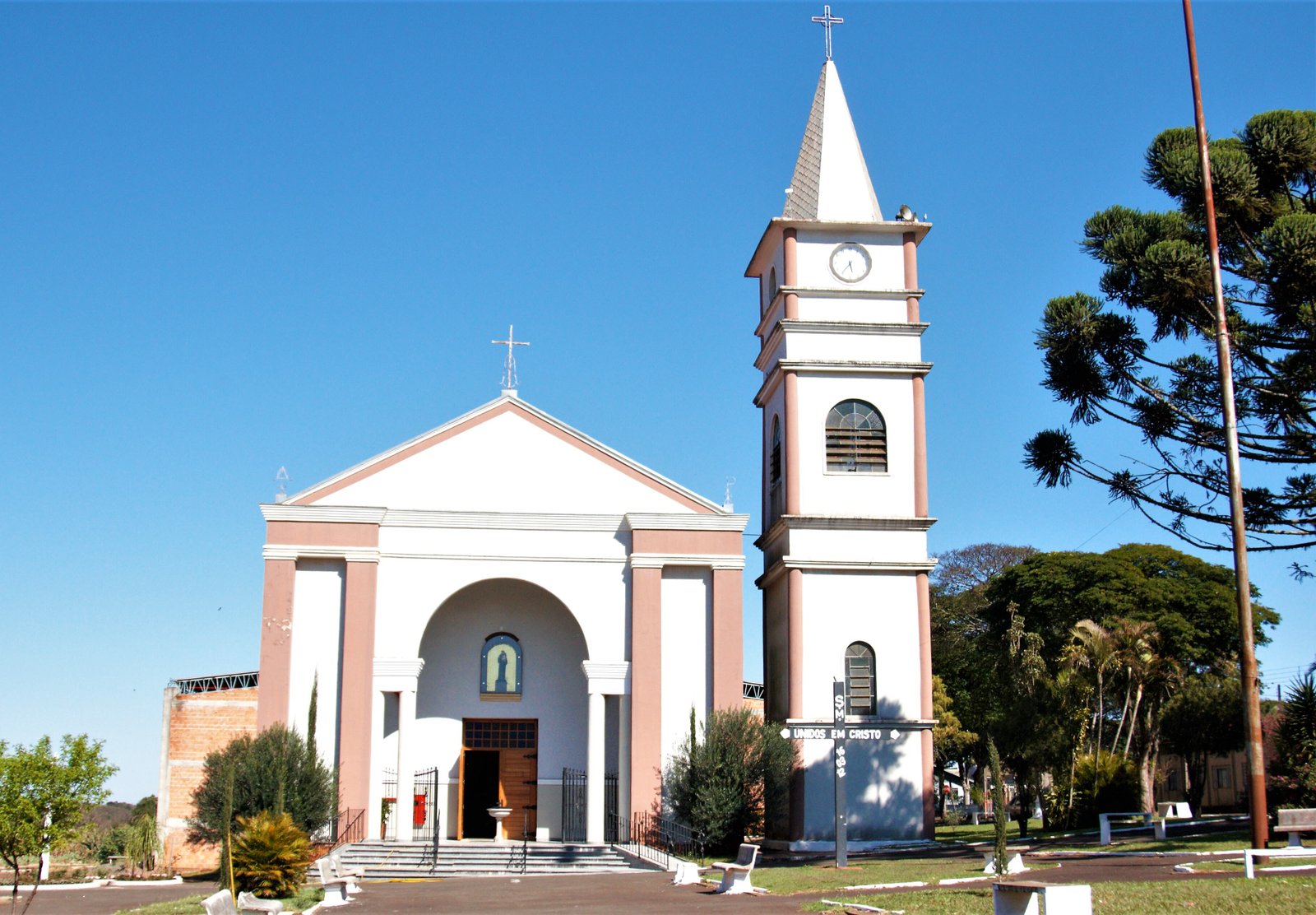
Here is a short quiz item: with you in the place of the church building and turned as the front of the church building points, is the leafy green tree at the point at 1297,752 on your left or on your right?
on your left

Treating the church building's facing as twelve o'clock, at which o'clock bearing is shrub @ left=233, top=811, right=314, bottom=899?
The shrub is roughly at 1 o'clock from the church building.

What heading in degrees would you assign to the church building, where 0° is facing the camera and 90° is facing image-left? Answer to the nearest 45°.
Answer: approximately 0°

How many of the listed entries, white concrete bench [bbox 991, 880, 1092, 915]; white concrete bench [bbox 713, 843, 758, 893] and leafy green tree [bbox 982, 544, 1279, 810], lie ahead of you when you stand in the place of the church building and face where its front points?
2

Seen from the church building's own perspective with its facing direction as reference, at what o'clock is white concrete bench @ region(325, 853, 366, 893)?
The white concrete bench is roughly at 1 o'clock from the church building.

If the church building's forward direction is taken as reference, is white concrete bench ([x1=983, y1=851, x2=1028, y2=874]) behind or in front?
in front

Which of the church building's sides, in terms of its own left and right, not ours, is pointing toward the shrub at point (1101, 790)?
left

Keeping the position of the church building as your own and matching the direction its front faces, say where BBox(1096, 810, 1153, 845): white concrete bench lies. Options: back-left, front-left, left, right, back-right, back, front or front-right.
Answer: left

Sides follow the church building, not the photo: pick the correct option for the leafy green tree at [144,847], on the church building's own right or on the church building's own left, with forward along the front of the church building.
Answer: on the church building's own right

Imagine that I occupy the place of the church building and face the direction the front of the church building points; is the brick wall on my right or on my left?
on my right
